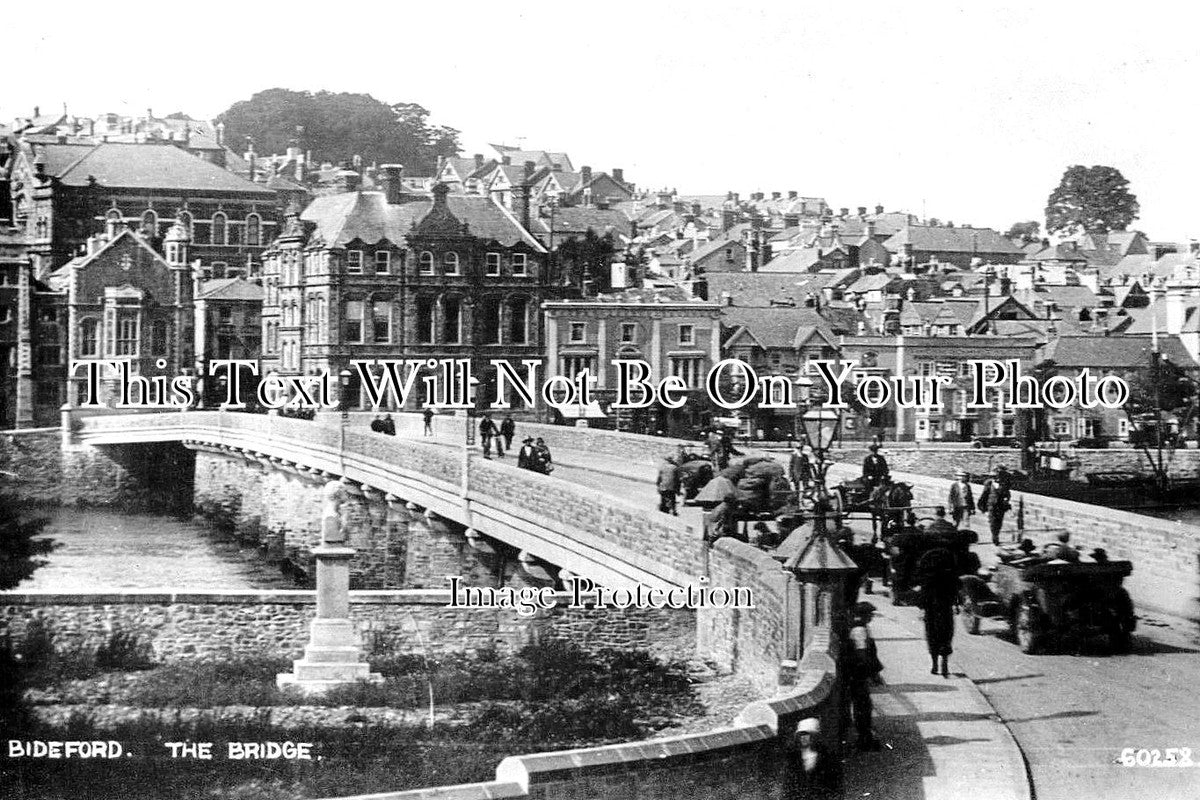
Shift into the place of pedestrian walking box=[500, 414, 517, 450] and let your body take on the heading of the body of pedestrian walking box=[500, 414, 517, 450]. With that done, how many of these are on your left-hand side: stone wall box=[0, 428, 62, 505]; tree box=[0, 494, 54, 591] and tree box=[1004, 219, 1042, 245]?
1

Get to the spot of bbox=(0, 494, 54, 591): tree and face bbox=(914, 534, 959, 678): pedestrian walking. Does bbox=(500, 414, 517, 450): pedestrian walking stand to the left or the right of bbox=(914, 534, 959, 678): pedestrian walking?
left

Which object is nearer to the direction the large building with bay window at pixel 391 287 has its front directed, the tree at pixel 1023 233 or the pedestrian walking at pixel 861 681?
the pedestrian walking

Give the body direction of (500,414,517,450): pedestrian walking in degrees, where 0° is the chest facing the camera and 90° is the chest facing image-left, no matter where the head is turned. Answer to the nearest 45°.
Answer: approximately 0°

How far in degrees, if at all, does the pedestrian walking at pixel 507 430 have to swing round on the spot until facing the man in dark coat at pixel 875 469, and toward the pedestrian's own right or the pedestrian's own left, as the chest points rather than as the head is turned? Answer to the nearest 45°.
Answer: approximately 45° to the pedestrian's own left

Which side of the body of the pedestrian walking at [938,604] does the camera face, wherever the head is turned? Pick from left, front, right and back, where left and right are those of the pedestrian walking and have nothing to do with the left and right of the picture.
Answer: back

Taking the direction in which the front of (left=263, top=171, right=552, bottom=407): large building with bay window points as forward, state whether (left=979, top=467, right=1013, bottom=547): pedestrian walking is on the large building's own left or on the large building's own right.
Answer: on the large building's own left
